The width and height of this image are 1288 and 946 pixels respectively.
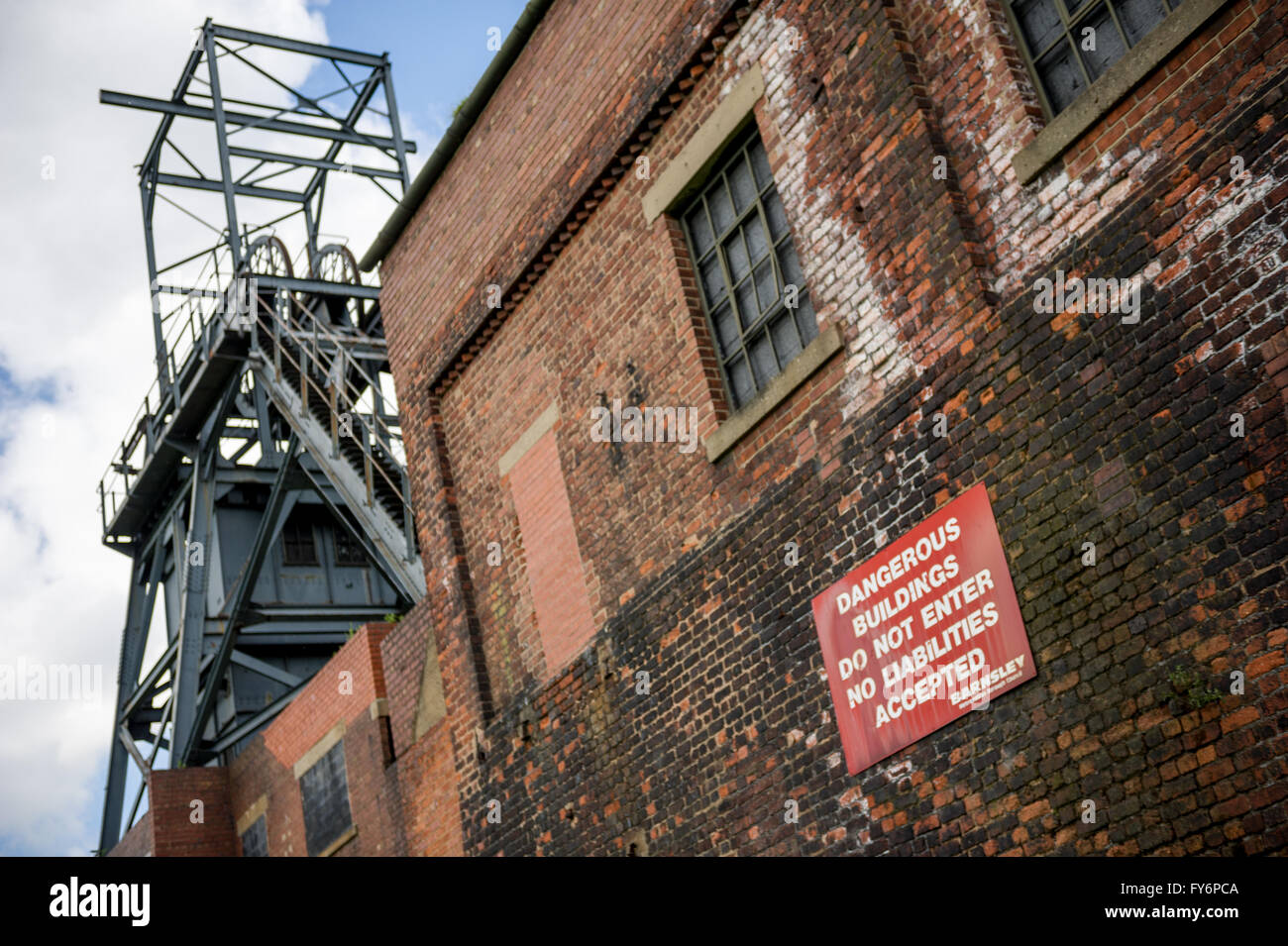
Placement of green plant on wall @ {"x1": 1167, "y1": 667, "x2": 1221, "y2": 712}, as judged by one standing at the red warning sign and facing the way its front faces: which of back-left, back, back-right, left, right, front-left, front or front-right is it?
left
